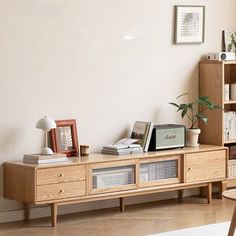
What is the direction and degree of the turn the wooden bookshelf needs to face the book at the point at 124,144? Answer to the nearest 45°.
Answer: approximately 90° to its right

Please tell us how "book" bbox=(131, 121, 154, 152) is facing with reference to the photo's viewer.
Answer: facing the viewer and to the left of the viewer

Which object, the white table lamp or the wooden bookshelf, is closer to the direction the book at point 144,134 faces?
the white table lamp

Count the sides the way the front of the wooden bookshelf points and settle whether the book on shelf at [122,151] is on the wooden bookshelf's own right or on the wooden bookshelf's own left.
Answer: on the wooden bookshelf's own right

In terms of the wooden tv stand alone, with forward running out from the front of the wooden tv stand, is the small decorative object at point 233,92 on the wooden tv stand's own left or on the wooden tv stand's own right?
on the wooden tv stand's own left

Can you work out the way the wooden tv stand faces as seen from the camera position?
facing the viewer and to the right of the viewer

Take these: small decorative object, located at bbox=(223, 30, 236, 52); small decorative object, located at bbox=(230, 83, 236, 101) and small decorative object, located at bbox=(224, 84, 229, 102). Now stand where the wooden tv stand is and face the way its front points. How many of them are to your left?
3

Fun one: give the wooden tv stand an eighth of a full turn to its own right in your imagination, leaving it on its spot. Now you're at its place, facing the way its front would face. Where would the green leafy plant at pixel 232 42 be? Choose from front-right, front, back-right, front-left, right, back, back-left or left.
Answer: back-left

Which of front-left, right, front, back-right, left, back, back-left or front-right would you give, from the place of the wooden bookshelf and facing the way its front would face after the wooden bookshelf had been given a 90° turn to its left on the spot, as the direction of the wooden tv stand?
back

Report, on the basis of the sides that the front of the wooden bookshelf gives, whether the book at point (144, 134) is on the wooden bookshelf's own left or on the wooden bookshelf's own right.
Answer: on the wooden bookshelf's own right

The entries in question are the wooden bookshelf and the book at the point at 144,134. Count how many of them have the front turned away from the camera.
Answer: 0
